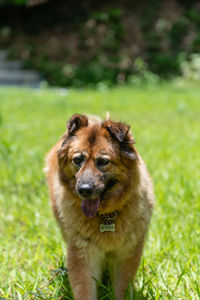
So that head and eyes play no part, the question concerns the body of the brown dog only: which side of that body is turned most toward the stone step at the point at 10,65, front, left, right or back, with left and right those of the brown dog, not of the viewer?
back

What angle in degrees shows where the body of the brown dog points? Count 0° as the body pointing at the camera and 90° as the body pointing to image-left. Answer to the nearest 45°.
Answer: approximately 0°

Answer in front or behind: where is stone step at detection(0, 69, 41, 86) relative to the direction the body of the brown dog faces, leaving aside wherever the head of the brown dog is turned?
behind

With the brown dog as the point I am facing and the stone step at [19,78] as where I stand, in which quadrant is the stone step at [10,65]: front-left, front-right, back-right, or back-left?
back-right

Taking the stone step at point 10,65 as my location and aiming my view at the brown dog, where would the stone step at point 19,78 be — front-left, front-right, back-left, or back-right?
front-left
